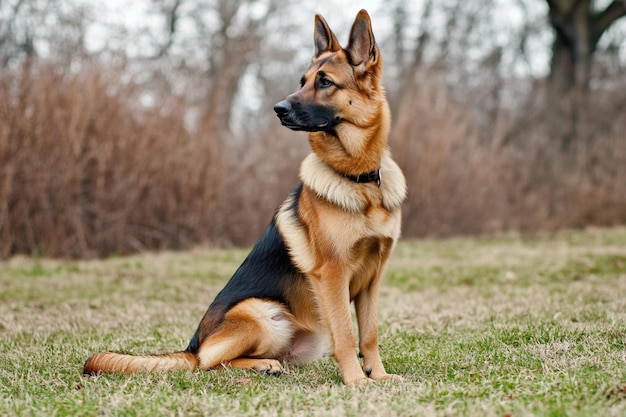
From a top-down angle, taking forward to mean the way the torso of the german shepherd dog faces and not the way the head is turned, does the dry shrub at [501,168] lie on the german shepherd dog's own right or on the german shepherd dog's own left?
on the german shepherd dog's own left

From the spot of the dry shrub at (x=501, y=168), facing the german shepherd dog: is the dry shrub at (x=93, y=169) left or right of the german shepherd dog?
right

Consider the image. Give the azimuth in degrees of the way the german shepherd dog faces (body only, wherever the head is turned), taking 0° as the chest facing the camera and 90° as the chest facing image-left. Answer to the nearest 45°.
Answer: approximately 315°

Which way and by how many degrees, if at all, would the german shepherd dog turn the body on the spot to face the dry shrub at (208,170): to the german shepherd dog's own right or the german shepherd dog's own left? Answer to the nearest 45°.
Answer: approximately 135° to the german shepherd dog's own left

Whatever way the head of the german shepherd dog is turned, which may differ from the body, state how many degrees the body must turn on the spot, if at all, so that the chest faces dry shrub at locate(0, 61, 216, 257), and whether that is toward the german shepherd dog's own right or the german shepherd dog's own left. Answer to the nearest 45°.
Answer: approximately 135° to the german shepherd dog's own left
